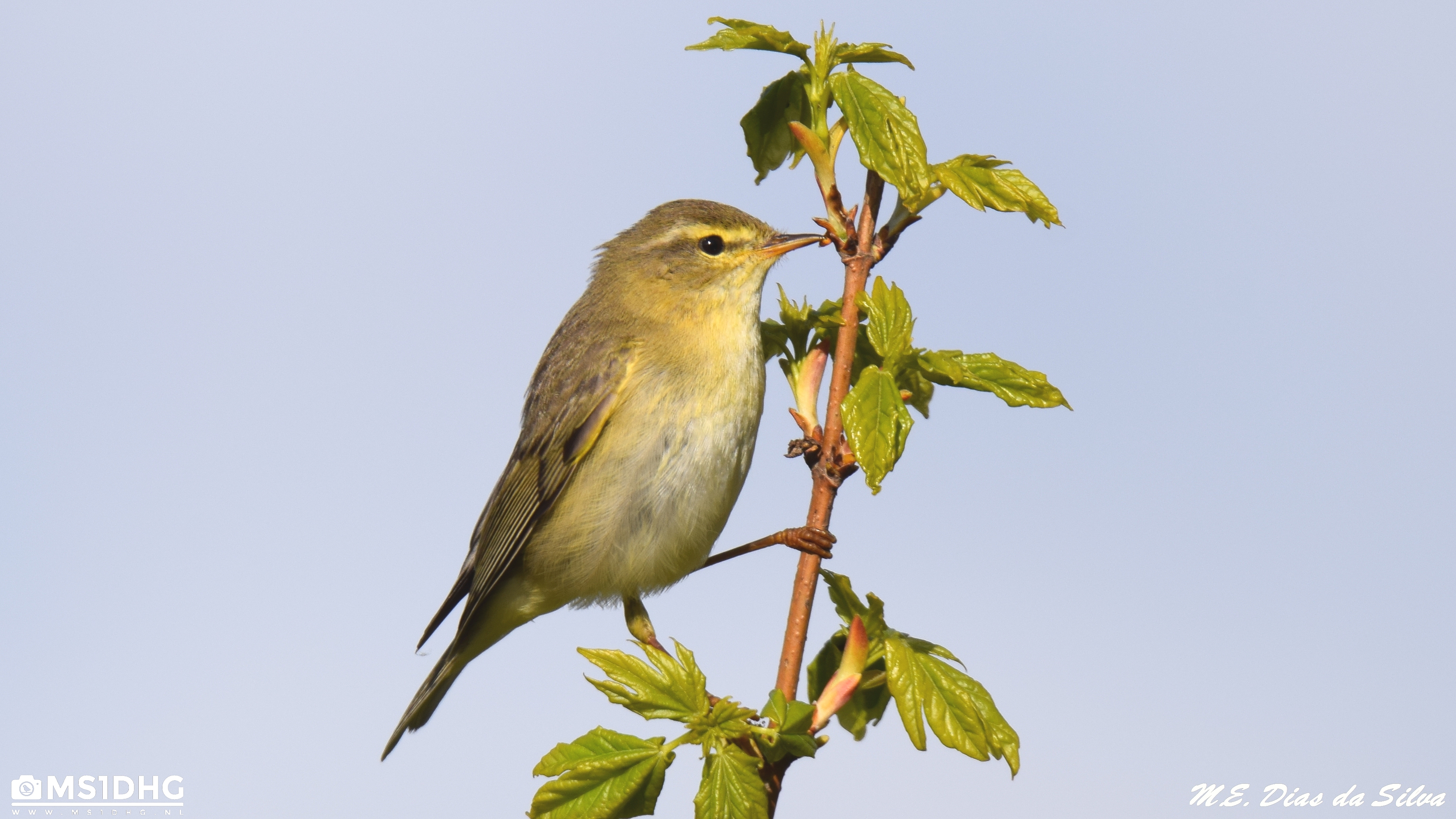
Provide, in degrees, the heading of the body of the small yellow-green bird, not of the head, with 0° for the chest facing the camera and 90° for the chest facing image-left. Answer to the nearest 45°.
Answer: approximately 270°
